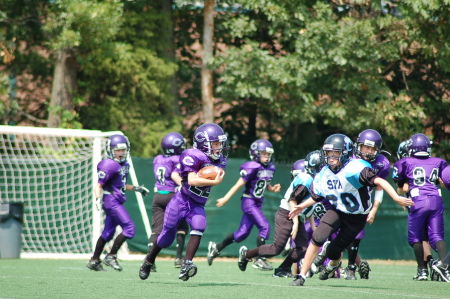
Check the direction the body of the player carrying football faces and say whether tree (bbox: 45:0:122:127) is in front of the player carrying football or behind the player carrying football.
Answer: behind

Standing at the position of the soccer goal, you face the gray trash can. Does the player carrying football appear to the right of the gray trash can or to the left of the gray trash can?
left

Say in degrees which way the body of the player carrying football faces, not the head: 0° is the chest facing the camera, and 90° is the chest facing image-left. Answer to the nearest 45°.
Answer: approximately 315°
